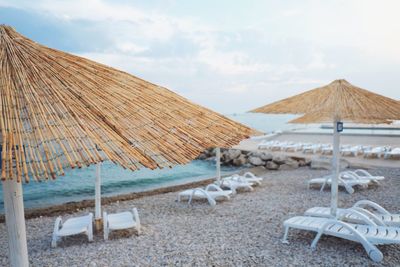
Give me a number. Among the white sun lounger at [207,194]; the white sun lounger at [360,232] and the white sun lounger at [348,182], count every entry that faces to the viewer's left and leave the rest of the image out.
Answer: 3

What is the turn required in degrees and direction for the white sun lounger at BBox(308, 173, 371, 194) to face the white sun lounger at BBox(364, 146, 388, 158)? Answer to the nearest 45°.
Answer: approximately 90° to its right

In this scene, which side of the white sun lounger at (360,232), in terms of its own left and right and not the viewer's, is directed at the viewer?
left

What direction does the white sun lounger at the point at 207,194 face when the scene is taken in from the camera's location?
facing to the left of the viewer

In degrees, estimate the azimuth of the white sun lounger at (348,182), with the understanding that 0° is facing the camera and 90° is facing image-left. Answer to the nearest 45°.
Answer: approximately 90°

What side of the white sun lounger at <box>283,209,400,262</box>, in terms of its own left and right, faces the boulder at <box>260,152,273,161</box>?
right

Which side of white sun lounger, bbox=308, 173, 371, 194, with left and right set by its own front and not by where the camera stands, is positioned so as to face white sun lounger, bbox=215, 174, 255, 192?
front

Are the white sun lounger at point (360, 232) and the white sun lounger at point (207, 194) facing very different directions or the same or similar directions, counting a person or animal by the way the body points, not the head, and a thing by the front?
same or similar directions

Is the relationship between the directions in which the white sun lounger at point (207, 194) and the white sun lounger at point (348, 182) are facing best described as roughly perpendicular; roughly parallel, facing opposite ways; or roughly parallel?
roughly parallel
